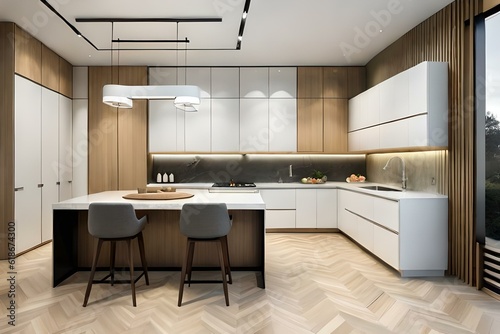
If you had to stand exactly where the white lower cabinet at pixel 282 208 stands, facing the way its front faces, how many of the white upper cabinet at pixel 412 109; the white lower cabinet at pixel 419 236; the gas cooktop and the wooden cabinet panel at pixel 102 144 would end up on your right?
2

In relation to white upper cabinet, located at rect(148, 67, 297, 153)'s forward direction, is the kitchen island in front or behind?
in front

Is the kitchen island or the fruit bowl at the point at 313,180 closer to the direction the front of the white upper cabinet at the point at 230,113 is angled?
the kitchen island

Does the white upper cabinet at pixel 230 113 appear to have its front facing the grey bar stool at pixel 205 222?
yes

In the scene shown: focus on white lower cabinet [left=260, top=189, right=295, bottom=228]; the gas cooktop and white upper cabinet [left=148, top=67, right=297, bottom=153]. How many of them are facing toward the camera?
3

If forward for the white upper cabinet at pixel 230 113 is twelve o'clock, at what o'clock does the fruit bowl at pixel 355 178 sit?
The fruit bowl is roughly at 9 o'clock from the white upper cabinet.

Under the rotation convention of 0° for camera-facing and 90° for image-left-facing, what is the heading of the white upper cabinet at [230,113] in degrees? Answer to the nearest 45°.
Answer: approximately 0°

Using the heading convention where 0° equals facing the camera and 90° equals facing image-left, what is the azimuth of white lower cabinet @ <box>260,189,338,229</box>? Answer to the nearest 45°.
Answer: approximately 0°

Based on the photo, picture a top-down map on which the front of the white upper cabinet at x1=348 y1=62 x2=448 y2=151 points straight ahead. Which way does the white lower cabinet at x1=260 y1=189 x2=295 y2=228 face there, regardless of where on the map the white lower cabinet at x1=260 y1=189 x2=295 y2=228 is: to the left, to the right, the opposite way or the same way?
to the left

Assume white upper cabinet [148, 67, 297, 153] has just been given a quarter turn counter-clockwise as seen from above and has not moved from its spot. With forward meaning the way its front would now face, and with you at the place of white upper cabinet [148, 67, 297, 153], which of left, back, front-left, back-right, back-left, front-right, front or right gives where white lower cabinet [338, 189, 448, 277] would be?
front-right
